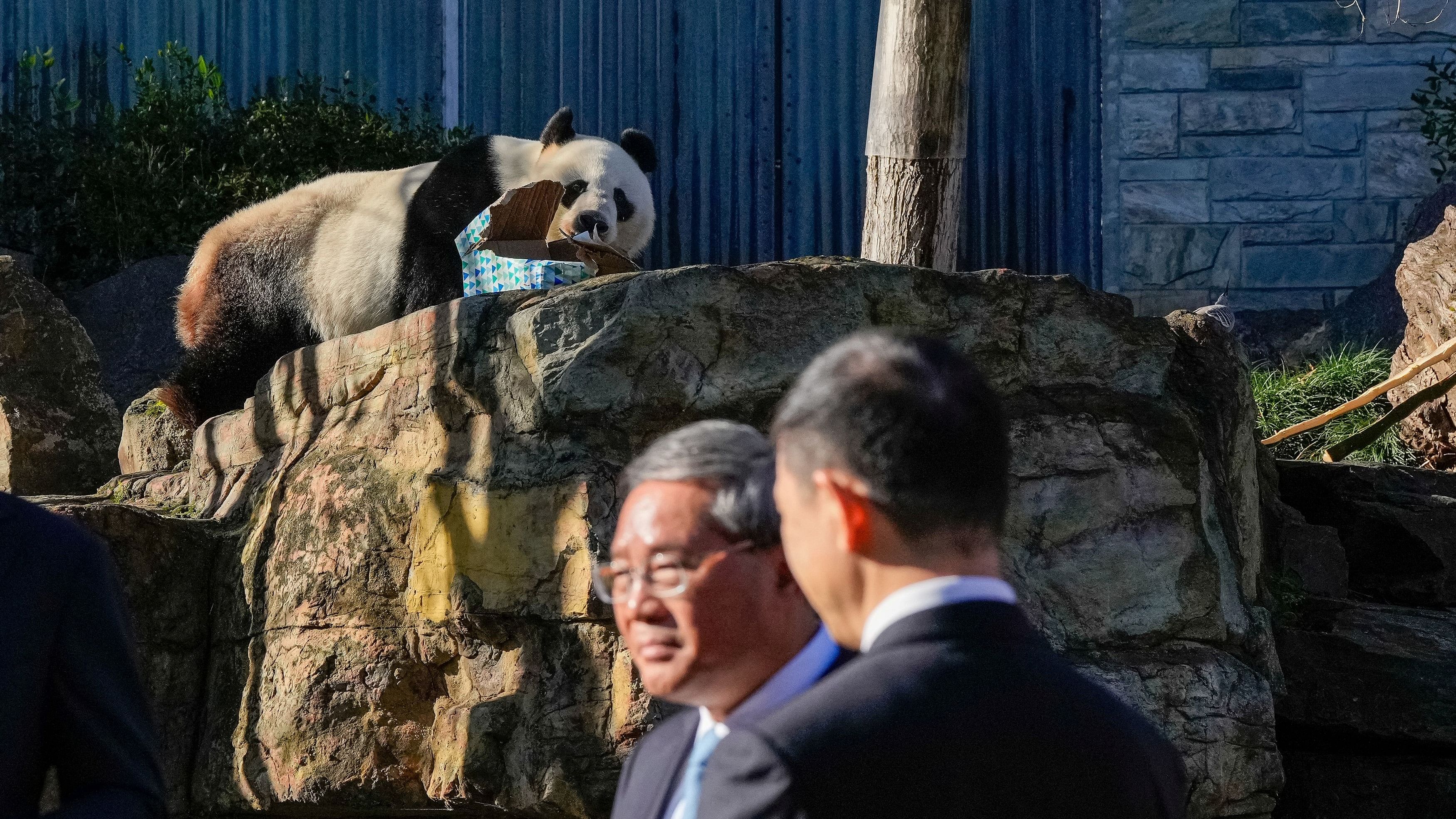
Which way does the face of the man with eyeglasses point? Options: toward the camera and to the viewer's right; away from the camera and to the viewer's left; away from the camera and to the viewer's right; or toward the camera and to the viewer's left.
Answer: toward the camera and to the viewer's left

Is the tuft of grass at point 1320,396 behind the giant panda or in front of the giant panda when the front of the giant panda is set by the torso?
in front

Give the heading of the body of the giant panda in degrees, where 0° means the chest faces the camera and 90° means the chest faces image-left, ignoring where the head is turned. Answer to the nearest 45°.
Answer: approximately 270°

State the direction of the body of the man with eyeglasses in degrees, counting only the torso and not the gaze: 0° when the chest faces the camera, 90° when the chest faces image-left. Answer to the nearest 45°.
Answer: approximately 45°

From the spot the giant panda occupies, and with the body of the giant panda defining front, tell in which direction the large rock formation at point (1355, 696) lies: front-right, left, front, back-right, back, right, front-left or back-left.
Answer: front-right

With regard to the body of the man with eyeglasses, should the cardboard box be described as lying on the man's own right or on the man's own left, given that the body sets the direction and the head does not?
on the man's own right

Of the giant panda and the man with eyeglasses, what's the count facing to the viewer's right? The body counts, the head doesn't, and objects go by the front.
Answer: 1

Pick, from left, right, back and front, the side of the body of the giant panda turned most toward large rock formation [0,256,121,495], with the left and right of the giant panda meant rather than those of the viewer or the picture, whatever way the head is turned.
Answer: back
